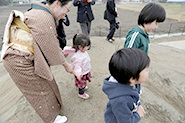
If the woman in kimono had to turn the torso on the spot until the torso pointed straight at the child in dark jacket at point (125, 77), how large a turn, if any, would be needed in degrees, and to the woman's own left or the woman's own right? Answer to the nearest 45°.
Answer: approximately 45° to the woman's own right

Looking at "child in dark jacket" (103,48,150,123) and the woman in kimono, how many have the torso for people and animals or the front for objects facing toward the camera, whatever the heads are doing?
0

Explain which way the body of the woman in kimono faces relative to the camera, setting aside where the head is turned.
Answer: to the viewer's right

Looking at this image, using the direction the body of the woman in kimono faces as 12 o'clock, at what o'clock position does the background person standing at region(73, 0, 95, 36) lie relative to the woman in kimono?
The background person standing is roughly at 10 o'clock from the woman in kimono.

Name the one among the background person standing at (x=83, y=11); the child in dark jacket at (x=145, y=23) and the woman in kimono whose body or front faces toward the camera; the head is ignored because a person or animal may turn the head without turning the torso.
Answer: the background person standing

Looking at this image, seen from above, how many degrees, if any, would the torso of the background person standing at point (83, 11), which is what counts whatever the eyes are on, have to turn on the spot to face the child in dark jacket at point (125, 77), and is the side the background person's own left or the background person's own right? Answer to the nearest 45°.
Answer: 0° — they already face them

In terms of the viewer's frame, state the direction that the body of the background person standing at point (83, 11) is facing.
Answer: toward the camera

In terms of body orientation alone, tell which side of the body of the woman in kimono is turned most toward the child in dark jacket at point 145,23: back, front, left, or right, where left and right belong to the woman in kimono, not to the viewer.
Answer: front

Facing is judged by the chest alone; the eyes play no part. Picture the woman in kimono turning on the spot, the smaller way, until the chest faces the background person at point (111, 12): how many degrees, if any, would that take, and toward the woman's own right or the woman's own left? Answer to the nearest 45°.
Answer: approximately 45° to the woman's own left

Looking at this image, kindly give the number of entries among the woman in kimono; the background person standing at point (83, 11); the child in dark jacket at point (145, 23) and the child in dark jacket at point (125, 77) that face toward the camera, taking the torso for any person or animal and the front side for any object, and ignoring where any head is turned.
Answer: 1
